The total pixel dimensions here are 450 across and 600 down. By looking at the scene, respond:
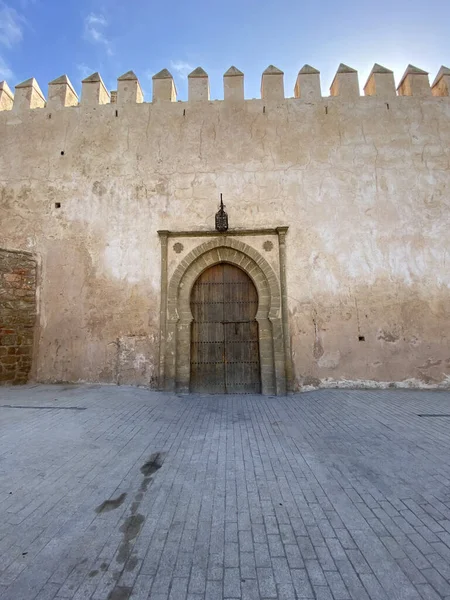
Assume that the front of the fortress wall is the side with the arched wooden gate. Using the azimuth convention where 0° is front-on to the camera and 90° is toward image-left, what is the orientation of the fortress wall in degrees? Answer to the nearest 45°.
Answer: approximately 0°
